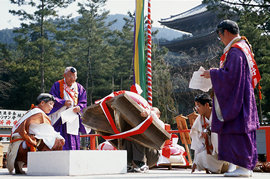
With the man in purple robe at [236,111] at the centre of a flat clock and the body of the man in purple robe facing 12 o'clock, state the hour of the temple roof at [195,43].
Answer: The temple roof is roughly at 3 o'clock from the man in purple robe.

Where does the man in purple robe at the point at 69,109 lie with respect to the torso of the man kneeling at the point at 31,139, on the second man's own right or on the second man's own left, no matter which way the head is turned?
on the second man's own left

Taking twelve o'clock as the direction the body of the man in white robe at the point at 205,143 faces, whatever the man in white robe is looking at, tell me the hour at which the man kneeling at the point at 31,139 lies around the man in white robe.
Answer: The man kneeling is roughly at 1 o'clock from the man in white robe.

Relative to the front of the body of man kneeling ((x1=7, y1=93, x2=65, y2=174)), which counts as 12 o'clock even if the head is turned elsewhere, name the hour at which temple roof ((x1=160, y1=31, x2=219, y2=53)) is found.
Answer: The temple roof is roughly at 10 o'clock from the man kneeling.

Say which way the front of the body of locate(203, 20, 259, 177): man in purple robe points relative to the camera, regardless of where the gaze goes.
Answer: to the viewer's left

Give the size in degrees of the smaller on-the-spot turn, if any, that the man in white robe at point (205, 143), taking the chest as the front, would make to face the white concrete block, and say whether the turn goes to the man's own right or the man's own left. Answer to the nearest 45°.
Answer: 0° — they already face it

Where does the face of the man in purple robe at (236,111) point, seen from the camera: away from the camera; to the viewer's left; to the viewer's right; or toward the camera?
to the viewer's left

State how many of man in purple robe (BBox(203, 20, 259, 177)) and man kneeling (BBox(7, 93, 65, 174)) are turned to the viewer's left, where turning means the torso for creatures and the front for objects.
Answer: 1

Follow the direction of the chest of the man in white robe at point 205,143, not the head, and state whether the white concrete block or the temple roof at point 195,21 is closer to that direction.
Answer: the white concrete block

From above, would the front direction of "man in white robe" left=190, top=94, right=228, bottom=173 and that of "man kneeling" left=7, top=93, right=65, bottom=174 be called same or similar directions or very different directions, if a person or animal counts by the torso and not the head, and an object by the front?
very different directions

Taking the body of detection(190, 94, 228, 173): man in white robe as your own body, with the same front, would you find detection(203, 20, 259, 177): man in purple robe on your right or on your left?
on your left

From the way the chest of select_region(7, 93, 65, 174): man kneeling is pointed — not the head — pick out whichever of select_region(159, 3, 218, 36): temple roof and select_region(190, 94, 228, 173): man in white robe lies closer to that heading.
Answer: the man in white robe

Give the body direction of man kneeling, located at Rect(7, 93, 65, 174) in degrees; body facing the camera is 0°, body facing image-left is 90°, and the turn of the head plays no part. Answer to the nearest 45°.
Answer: approximately 270°
